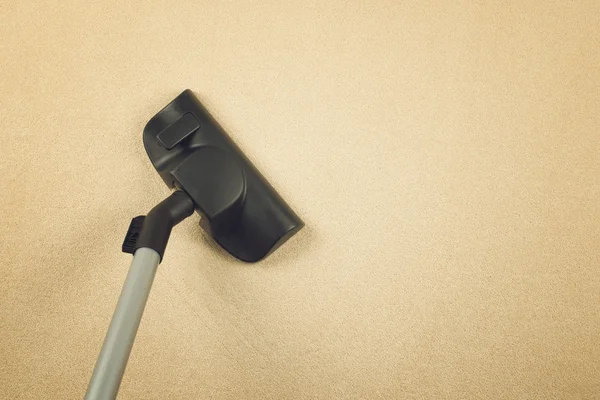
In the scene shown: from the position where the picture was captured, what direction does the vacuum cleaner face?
facing away from the viewer and to the right of the viewer
